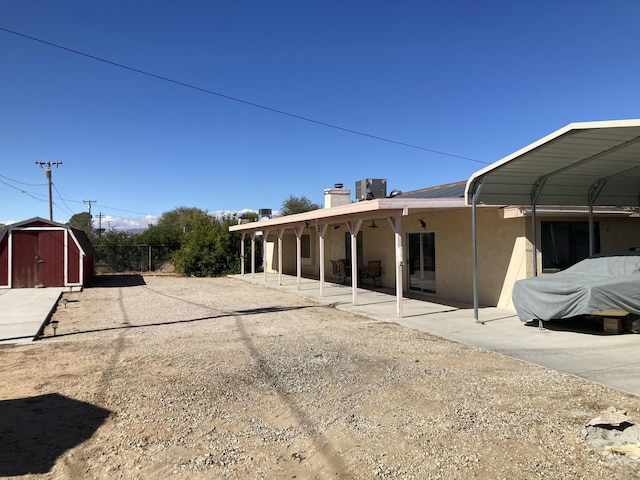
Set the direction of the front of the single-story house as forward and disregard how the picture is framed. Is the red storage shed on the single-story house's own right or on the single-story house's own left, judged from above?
on the single-story house's own right

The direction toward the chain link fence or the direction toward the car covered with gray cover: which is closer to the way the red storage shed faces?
the car covered with gray cover

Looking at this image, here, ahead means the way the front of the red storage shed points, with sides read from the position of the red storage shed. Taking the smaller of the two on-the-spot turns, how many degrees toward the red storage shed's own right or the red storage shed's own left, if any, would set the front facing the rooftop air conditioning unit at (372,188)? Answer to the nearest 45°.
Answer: approximately 45° to the red storage shed's own left

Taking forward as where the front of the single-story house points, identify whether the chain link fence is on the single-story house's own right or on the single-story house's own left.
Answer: on the single-story house's own right

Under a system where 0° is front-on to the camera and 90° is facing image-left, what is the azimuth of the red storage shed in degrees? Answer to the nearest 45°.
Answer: approximately 0°

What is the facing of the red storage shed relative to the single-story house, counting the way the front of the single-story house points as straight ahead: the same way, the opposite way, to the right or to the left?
to the left

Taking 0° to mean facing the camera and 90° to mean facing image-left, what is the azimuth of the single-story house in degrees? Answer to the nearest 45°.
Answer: approximately 45°

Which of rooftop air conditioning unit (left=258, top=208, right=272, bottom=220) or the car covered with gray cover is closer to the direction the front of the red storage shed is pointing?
the car covered with gray cover

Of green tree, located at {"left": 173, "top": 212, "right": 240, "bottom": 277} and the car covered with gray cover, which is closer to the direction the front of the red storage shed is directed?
the car covered with gray cover

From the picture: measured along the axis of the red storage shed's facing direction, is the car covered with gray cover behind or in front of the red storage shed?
in front
